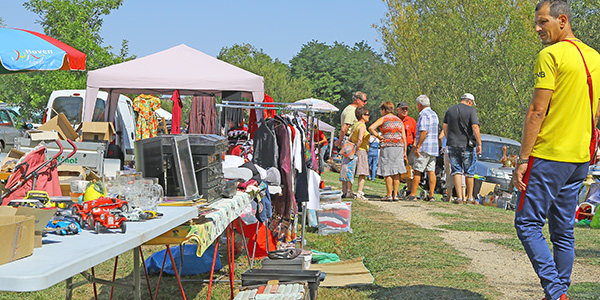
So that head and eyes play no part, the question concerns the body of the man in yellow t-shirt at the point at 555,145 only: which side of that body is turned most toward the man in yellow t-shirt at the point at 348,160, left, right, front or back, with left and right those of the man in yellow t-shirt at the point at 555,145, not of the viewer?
front

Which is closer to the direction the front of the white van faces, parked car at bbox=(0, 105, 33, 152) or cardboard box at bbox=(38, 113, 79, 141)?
the parked car

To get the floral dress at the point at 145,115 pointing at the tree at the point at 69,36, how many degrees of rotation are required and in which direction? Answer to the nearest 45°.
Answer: approximately 180°

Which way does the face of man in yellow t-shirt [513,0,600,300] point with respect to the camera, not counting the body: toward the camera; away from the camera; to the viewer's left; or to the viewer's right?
to the viewer's left

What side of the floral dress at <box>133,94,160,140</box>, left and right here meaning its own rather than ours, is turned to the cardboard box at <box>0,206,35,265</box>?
front

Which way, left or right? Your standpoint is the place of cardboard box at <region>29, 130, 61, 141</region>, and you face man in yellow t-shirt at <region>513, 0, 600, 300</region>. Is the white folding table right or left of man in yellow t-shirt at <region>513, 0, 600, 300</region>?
right

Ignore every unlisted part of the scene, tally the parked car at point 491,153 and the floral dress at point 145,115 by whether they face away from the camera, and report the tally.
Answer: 0

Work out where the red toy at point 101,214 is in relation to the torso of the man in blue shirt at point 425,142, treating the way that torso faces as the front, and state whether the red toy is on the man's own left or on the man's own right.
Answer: on the man's own left

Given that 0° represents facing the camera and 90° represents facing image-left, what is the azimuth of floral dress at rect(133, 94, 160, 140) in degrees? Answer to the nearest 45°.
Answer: approximately 0°

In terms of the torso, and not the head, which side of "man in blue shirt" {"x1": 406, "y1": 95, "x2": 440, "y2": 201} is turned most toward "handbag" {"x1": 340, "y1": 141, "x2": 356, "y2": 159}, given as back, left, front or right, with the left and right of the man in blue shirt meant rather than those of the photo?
front

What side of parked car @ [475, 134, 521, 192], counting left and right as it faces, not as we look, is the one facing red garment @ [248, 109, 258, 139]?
front
